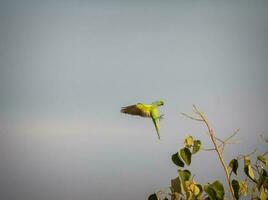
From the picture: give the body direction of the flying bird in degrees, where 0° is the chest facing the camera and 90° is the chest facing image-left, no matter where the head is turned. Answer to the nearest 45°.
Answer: approximately 270°
